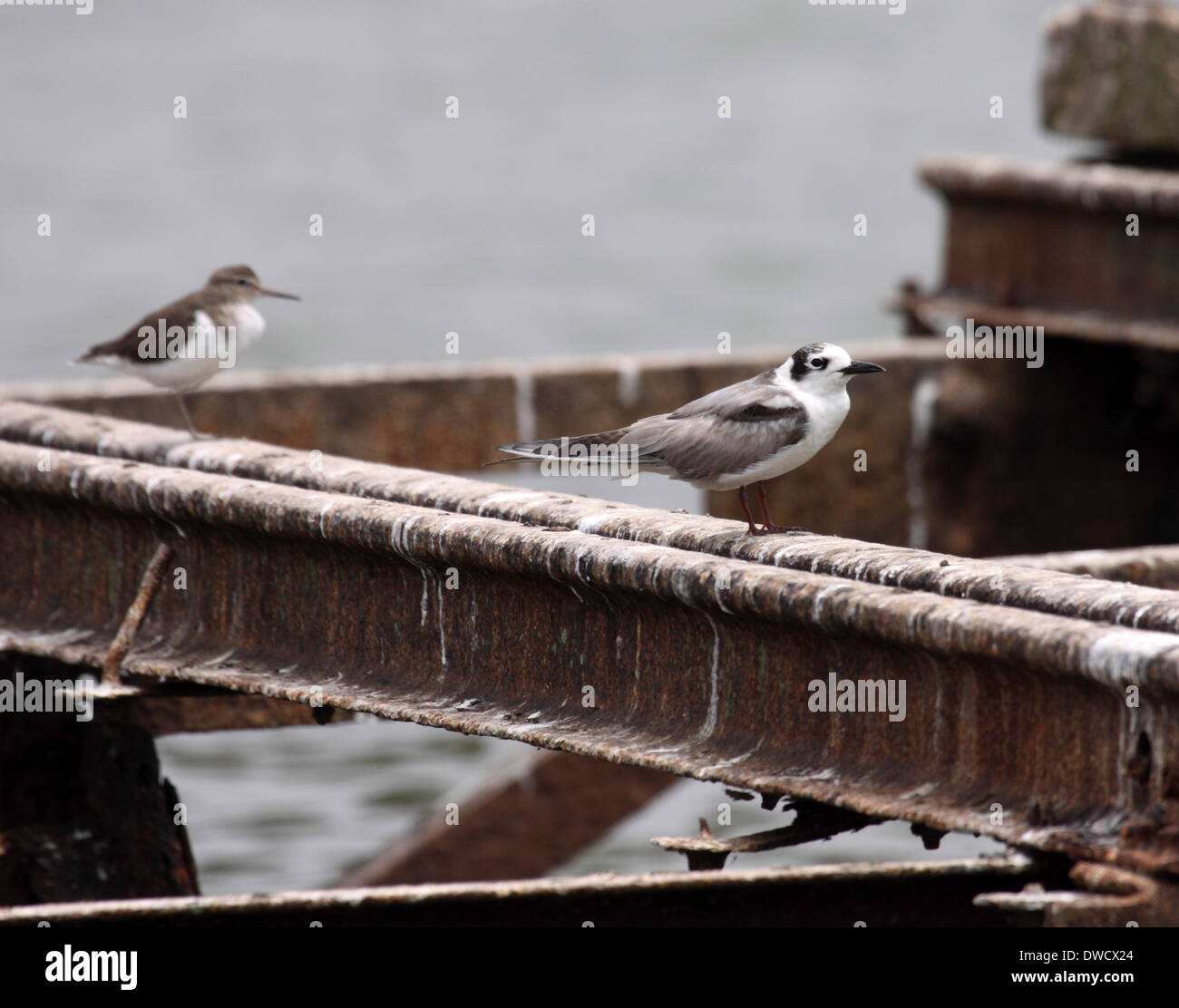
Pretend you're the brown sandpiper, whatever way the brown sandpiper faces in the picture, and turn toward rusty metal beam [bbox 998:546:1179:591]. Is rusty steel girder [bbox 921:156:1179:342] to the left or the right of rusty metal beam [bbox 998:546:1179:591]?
left

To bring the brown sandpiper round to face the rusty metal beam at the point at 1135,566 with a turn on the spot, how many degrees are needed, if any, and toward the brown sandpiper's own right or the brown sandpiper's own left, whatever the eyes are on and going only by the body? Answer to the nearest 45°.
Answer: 0° — it already faces it

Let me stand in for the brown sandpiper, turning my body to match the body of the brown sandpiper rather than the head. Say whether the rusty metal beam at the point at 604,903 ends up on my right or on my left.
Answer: on my right

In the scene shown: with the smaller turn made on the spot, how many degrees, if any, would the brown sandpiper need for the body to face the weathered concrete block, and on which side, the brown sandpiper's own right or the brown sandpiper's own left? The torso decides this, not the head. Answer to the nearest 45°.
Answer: approximately 45° to the brown sandpiper's own left

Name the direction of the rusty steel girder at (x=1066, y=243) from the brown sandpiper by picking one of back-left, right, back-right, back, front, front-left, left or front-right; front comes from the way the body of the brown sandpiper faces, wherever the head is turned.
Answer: front-left

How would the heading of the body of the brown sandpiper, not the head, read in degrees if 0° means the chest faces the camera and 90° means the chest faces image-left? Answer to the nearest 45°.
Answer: approximately 270°
